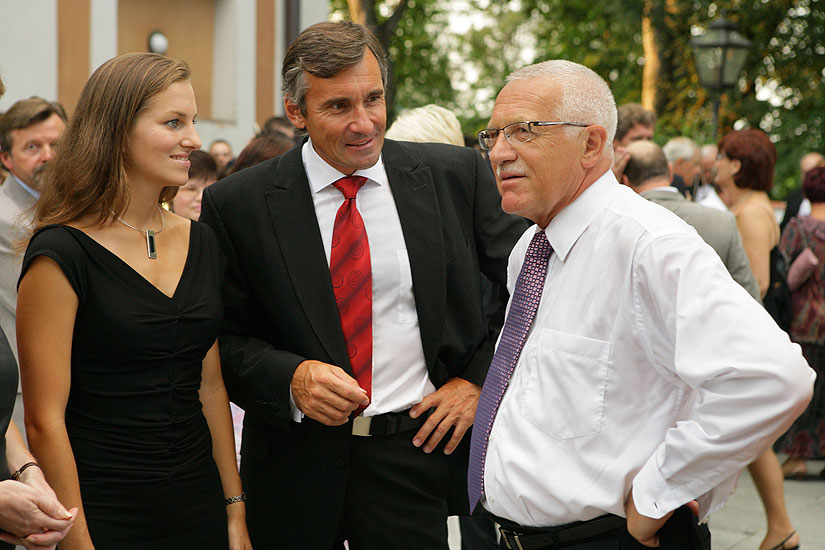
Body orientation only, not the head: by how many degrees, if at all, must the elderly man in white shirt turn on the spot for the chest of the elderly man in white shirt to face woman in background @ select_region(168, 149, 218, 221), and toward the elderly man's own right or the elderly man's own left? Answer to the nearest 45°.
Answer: approximately 90° to the elderly man's own right

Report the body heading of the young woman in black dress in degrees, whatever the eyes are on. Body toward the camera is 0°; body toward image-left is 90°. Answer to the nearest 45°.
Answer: approximately 315°

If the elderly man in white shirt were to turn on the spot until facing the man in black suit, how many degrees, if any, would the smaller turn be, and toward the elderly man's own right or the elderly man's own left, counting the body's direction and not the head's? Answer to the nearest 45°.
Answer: approximately 90° to the elderly man's own right

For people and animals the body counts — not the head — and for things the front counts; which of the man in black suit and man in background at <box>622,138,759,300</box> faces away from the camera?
the man in background

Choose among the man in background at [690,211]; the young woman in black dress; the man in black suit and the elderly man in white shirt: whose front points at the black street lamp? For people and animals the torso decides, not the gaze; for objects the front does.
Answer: the man in background

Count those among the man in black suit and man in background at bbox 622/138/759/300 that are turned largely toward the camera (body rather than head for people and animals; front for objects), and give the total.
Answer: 1

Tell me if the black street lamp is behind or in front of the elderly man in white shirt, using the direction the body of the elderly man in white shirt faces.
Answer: behind

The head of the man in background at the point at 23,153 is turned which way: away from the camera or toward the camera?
toward the camera

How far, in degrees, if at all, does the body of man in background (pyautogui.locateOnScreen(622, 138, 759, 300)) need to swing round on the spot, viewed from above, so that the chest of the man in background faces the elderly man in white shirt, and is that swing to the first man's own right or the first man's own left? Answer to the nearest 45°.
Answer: approximately 180°

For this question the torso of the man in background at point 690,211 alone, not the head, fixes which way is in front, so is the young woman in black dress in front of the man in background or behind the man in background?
behind

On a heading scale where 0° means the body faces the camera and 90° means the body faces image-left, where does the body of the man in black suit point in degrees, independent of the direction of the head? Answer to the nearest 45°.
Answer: approximately 0°

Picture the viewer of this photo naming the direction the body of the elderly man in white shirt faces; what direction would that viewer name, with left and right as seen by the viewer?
facing the viewer and to the left of the viewer

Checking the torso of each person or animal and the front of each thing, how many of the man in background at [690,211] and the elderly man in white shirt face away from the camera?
1
